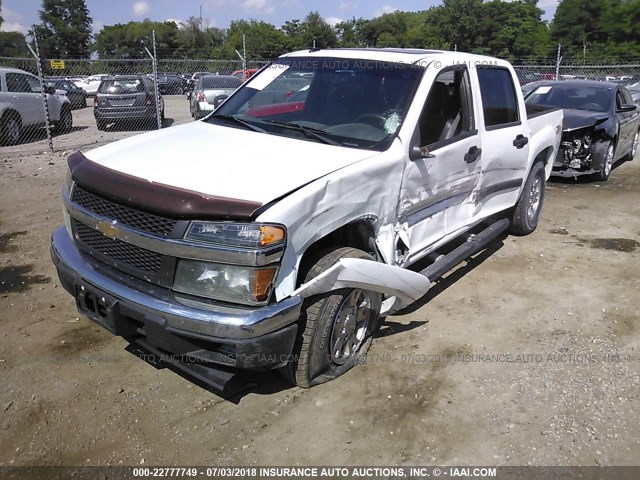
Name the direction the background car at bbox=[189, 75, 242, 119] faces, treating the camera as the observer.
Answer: facing away from the viewer and to the right of the viewer

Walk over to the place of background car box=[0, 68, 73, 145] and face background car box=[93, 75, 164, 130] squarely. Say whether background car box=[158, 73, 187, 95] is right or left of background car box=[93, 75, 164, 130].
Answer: left

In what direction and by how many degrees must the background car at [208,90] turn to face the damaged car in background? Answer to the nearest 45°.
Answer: approximately 90° to its right

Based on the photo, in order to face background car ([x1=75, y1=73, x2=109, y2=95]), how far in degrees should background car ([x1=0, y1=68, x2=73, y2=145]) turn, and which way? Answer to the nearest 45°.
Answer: approximately 45° to its left

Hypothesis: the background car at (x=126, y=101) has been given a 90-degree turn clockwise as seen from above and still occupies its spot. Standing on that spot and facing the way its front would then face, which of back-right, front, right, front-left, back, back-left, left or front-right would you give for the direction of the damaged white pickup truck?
right

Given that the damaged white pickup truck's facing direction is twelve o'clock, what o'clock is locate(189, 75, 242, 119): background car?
The background car is roughly at 4 o'clock from the damaged white pickup truck.

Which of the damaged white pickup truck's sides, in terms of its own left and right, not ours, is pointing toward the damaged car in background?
back

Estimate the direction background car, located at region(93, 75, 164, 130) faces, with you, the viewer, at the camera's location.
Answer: facing away from the viewer

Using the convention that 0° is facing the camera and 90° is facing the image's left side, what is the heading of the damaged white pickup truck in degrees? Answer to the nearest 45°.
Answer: approximately 45°
